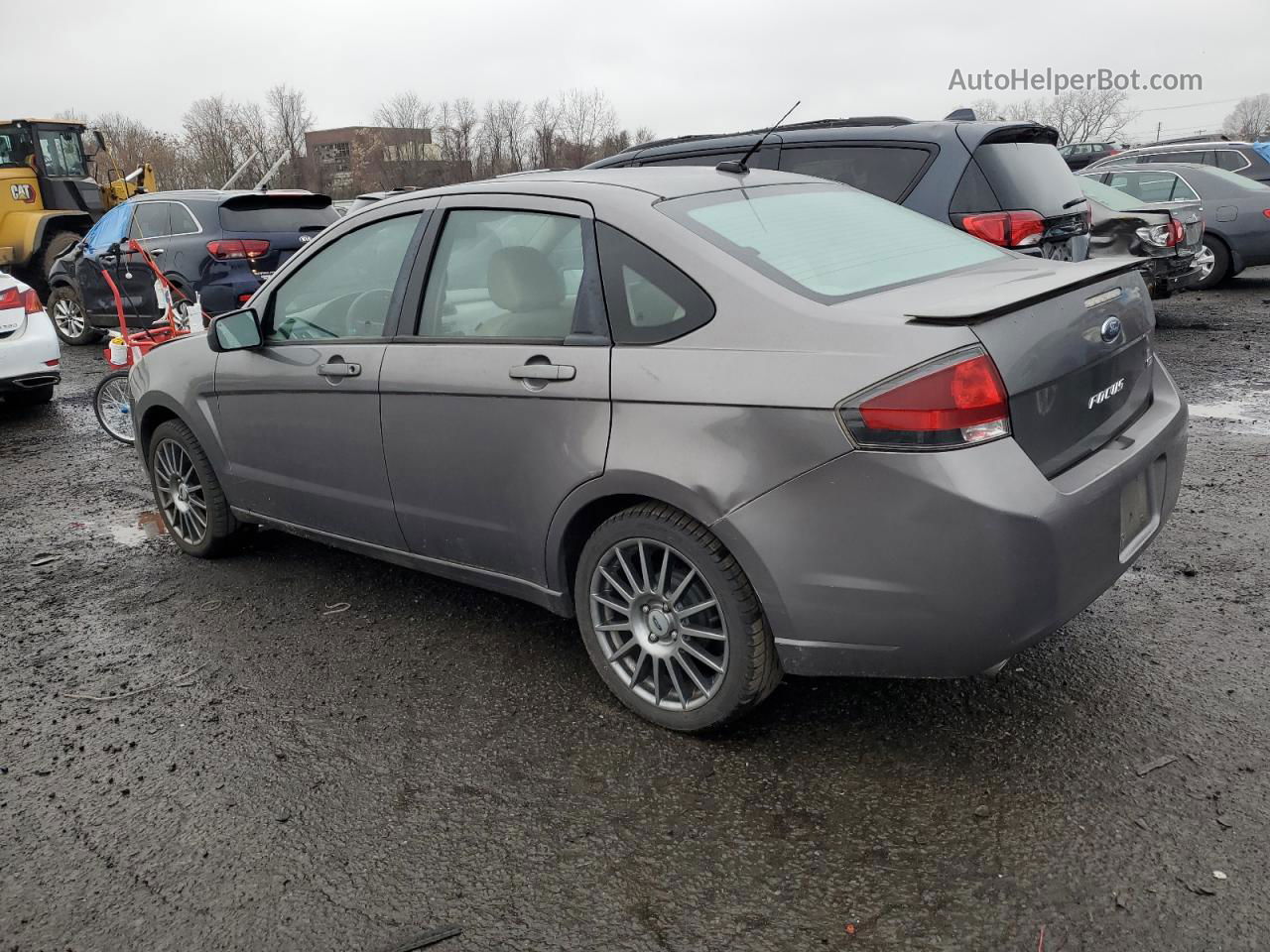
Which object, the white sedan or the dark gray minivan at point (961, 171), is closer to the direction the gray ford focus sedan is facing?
the white sedan

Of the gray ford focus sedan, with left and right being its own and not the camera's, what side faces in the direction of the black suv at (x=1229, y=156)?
right

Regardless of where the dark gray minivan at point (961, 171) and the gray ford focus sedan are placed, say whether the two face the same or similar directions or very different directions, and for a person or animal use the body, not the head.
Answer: same or similar directions

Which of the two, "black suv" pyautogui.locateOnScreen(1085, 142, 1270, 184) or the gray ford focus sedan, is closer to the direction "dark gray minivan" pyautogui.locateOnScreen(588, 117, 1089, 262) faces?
the black suv

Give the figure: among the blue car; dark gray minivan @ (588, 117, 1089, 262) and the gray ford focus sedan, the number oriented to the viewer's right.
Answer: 0

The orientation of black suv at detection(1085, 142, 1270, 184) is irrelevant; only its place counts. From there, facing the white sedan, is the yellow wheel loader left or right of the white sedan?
right

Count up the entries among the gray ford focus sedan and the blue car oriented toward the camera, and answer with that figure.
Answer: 0

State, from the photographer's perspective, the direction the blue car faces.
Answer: facing away from the viewer and to the left of the viewer

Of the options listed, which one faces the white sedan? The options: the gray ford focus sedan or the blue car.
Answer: the gray ford focus sedan

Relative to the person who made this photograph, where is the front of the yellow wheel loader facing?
facing away from the viewer and to the right of the viewer

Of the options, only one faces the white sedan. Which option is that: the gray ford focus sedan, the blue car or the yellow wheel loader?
the gray ford focus sedan

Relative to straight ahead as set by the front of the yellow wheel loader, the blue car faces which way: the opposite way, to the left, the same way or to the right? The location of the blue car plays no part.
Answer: to the left

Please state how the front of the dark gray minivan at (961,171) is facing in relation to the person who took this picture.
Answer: facing away from the viewer and to the left of the viewer

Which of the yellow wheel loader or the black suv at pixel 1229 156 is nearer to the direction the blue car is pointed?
the yellow wheel loader

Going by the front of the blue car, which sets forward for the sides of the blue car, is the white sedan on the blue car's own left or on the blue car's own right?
on the blue car's own left

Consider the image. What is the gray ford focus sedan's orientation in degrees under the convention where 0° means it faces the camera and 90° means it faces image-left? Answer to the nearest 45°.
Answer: approximately 135°
